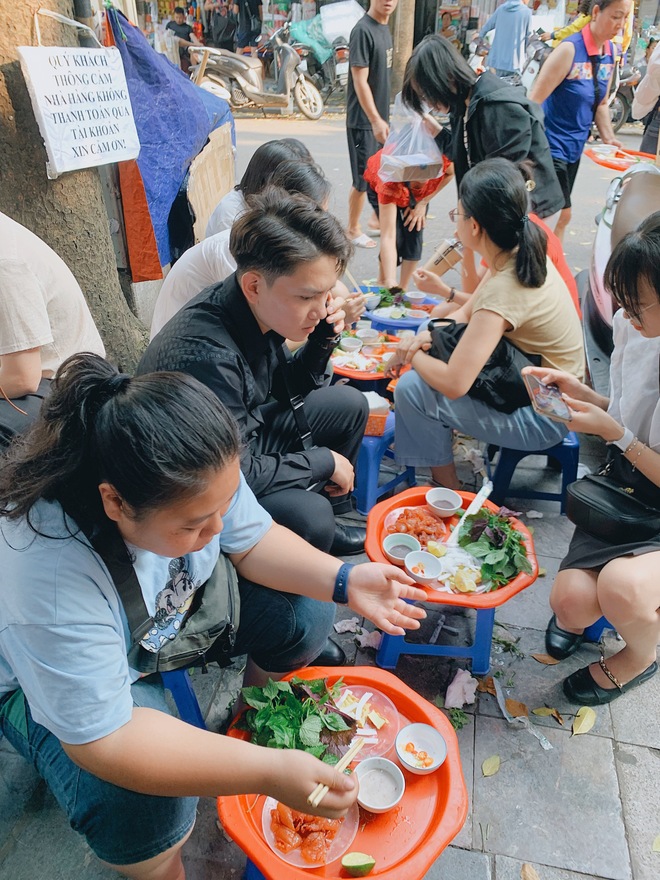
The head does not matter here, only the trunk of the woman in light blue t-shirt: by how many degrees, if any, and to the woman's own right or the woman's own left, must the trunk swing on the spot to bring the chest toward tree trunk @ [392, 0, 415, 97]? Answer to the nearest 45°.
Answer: approximately 135° to the woman's own left

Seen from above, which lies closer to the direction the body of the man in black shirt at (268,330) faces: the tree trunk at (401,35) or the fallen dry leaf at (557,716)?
the fallen dry leaf

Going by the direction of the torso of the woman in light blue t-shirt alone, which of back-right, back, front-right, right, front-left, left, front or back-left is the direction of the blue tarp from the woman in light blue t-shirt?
back-left

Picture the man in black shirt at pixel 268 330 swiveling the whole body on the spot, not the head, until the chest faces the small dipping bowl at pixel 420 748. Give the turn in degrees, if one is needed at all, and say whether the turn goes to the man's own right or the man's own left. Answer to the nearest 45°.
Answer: approximately 45° to the man's own right

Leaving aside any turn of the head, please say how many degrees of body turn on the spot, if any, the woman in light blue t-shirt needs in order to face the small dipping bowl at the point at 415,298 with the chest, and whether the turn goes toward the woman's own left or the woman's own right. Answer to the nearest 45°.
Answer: approximately 90° to the woman's own left

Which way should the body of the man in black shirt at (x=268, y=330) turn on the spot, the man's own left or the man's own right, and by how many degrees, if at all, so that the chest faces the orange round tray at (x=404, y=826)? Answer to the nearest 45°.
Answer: approximately 45° to the man's own right

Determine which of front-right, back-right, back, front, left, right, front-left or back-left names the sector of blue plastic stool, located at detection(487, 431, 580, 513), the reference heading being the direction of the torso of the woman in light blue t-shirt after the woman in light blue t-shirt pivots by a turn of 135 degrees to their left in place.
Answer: front-right

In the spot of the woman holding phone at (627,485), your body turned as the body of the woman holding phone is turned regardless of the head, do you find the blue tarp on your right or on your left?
on your right

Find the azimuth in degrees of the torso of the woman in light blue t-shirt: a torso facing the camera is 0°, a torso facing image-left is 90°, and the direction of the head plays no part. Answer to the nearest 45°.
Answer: approximately 315°

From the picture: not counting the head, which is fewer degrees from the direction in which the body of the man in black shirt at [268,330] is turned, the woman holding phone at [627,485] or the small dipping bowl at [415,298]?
the woman holding phone

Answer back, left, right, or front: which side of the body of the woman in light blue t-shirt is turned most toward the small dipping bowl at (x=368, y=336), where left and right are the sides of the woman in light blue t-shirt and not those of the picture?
left
